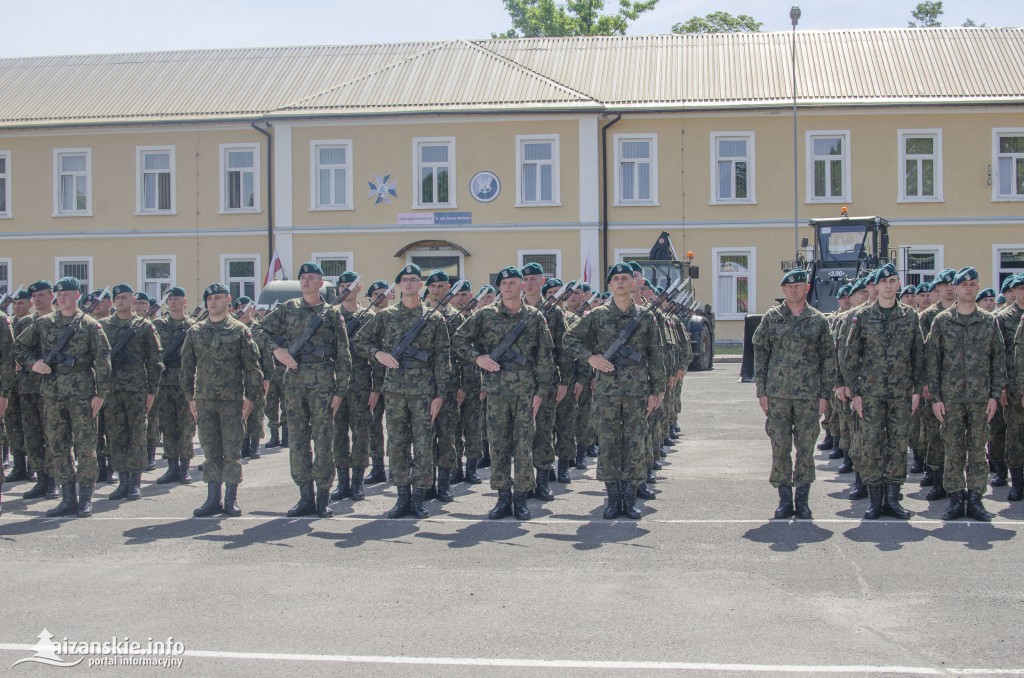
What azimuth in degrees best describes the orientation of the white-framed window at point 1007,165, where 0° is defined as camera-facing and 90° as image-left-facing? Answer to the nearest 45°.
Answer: approximately 0°

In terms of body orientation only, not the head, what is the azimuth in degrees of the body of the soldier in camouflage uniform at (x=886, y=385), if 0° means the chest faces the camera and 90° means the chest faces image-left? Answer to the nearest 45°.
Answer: approximately 0°

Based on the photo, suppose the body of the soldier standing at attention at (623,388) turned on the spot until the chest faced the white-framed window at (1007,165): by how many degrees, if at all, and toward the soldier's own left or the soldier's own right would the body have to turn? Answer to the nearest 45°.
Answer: approximately 135° to the soldier's own left

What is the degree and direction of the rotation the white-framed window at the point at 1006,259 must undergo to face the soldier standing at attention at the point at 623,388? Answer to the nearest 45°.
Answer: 0° — it already faces them

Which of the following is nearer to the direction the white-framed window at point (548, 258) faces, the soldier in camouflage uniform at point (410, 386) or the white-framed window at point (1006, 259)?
the soldier in camouflage uniform

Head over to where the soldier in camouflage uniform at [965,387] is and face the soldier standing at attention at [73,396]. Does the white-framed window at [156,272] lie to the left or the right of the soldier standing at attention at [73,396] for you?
right

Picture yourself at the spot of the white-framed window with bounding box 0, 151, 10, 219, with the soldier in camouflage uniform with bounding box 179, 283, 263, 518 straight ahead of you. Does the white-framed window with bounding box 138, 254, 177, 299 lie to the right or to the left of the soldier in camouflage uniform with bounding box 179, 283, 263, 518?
left

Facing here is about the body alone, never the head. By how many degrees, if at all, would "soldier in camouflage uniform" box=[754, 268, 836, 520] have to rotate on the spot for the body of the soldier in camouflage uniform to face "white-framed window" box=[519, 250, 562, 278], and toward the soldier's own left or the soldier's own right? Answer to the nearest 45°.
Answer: approximately 180°
